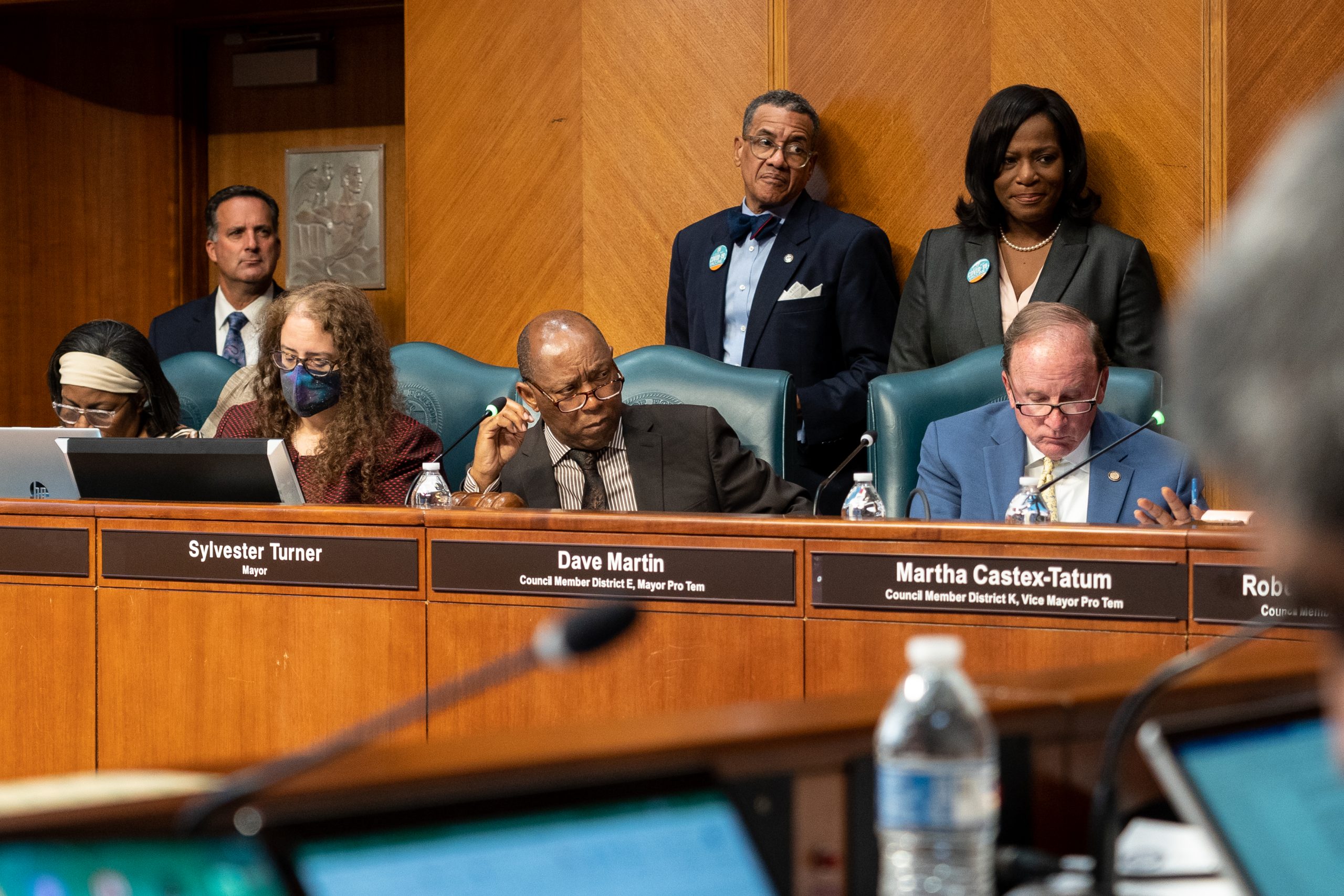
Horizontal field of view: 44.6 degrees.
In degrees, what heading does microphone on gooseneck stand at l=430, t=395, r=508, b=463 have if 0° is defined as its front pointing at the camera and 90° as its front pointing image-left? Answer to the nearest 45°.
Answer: approximately 225°

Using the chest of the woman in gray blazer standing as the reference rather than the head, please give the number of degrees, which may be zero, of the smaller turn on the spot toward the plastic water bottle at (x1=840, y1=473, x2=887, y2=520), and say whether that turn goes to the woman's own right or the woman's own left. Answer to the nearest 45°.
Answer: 0° — they already face it

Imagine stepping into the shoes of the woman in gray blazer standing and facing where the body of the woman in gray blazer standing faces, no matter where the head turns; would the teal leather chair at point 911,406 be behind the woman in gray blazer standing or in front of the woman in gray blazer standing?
in front

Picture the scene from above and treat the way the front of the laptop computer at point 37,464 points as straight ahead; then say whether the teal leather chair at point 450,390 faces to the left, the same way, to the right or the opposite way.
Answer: the opposite way

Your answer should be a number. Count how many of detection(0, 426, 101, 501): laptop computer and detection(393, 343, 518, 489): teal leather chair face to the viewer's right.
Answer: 0

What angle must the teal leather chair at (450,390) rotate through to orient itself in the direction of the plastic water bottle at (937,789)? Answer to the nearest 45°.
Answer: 0° — it already faces it

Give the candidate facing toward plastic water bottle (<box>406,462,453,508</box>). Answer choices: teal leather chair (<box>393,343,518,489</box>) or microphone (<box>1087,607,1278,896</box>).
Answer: the teal leather chair

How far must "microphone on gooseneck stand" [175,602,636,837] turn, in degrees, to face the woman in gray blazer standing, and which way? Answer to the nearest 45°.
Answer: approximately 45° to its left

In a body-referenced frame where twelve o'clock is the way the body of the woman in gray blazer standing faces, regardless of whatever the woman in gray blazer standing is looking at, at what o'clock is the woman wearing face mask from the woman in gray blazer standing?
The woman wearing face mask is roughly at 2 o'clock from the woman in gray blazer standing.

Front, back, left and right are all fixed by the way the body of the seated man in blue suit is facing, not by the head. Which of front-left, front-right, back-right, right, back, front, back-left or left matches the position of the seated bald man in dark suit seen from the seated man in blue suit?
right

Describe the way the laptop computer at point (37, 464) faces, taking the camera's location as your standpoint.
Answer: facing away from the viewer

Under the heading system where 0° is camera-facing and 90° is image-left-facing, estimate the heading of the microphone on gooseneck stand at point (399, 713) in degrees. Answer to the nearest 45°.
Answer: approximately 270°

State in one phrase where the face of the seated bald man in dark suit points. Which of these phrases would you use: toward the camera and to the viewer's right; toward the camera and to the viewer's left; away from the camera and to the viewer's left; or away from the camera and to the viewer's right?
toward the camera and to the viewer's right

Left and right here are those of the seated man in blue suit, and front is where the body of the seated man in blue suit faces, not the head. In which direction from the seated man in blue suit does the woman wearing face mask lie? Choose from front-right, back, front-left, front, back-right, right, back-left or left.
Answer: right

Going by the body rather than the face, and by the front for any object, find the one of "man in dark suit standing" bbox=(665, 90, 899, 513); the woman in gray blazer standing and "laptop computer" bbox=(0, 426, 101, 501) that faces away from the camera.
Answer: the laptop computer

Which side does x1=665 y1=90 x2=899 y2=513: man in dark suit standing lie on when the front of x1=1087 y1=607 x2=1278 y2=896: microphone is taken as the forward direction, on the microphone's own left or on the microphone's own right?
on the microphone's own left
